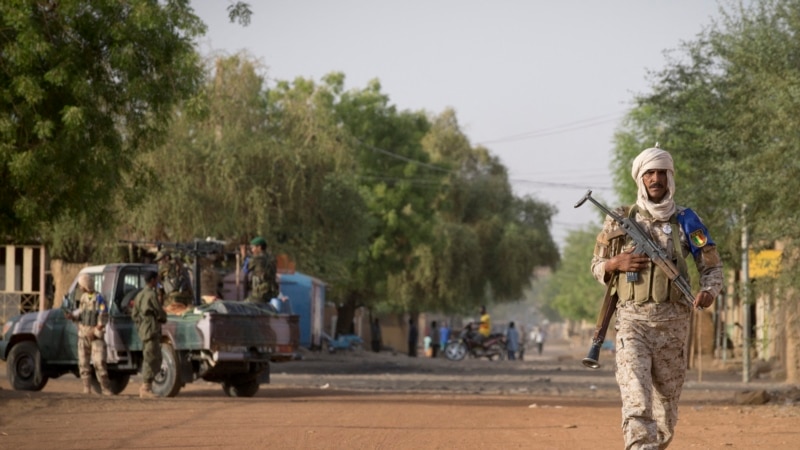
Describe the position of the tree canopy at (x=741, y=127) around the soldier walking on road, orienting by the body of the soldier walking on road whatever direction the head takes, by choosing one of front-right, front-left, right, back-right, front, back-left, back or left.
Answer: back

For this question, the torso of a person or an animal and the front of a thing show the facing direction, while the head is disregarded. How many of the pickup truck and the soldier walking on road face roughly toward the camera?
1

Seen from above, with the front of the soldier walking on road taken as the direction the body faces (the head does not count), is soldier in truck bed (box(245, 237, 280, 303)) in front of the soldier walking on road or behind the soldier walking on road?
behind

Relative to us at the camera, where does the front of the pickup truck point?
facing away from the viewer and to the left of the viewer

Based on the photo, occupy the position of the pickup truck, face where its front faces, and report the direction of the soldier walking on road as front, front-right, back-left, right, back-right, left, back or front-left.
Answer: back-left

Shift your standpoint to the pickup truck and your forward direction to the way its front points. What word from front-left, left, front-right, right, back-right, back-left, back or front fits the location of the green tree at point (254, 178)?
front-right

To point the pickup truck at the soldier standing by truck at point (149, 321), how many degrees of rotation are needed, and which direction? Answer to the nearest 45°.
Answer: approximately 135° to its left
